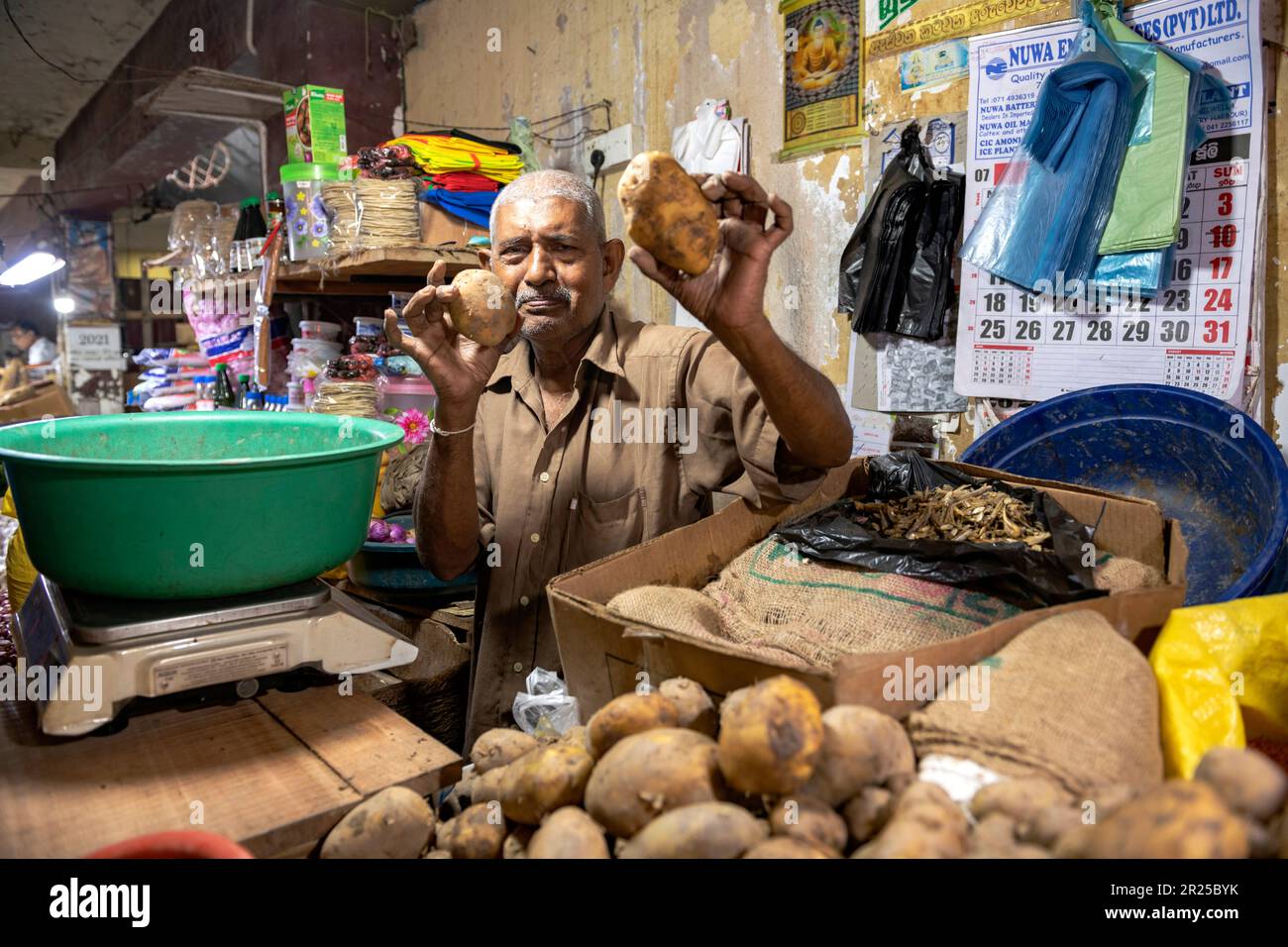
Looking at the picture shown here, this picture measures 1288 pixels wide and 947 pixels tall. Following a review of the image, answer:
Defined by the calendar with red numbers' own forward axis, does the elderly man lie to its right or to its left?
on its right

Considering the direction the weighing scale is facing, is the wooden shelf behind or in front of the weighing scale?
behind

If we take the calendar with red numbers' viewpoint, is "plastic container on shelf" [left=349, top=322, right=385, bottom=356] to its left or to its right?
on its right

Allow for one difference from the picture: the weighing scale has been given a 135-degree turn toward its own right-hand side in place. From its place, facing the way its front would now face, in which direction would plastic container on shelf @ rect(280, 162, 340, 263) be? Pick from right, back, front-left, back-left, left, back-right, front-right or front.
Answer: front

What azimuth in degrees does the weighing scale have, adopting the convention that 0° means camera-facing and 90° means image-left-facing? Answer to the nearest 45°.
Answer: approximately 45°

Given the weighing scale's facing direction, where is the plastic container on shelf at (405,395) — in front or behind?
behind

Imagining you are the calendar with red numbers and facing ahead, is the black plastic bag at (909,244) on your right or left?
on your right

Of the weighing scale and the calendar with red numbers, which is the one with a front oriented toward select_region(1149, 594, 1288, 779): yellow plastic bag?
the calendar with red numbers

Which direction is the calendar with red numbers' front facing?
toward the camera

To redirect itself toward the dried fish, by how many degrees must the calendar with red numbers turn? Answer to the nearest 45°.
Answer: approximately 45° to its right

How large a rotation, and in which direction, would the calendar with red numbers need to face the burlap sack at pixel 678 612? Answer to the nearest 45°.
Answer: approximately 45° to its right

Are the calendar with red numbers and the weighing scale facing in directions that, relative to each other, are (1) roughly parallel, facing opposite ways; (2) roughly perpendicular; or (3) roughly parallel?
roughly parallel

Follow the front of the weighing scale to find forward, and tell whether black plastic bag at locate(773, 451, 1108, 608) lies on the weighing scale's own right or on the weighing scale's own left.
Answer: on the weighing scale's own left
